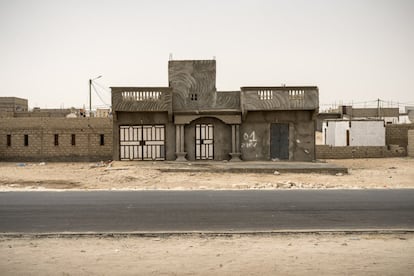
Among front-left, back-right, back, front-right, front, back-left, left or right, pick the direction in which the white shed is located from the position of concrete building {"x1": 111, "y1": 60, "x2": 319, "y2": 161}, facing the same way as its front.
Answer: back-left

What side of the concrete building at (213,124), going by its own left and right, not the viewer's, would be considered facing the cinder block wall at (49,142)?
right

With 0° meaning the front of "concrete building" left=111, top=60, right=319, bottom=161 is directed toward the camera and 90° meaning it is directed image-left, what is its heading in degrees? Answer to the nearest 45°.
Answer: approximately 0°

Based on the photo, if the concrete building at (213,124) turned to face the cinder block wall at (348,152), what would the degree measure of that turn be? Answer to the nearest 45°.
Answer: approximately 135° to its left

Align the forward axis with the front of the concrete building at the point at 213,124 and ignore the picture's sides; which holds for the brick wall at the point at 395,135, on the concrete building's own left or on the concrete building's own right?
on the concrete building's own left
